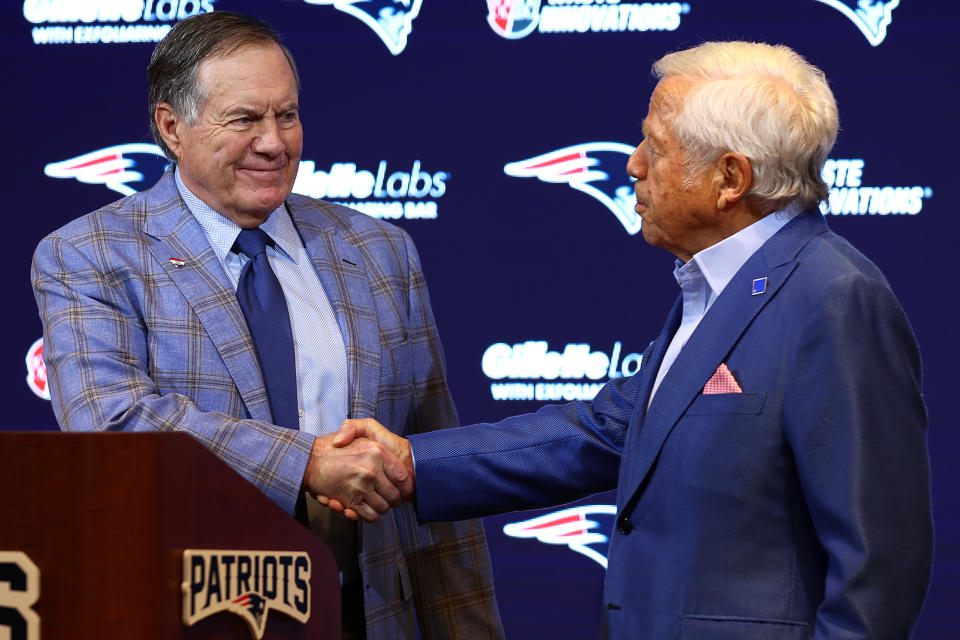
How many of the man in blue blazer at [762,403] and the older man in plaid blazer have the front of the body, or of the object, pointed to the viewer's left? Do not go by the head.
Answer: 1

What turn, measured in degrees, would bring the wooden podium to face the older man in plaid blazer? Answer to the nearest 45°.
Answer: approximately 135° to its right

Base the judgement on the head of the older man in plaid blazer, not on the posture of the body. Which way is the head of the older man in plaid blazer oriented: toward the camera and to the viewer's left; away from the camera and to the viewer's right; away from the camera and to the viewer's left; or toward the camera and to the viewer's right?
toward the camera and to the viewer's right

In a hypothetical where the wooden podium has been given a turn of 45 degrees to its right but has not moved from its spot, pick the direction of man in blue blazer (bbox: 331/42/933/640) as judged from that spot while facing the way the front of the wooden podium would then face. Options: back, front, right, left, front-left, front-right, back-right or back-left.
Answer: back

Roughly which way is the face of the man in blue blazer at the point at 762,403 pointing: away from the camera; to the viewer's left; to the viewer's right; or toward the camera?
to the viewer's left

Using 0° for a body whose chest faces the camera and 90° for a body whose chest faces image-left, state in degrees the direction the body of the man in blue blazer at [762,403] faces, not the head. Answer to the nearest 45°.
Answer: approximately 90°

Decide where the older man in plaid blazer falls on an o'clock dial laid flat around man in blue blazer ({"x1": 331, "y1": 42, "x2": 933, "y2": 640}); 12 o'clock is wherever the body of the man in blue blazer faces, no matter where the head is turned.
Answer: The older man in plaid blazer is roughly at 1 o'clock from the man in blue blazer.

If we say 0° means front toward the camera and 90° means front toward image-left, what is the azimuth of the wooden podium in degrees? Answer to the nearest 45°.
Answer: approximately 45°

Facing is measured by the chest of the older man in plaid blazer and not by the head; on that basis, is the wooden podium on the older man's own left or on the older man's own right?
on the older man's own right
